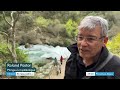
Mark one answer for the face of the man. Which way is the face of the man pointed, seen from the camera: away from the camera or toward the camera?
toward the camera

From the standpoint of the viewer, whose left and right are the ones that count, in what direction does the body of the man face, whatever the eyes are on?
facing the viewer and to the left of the viewer
